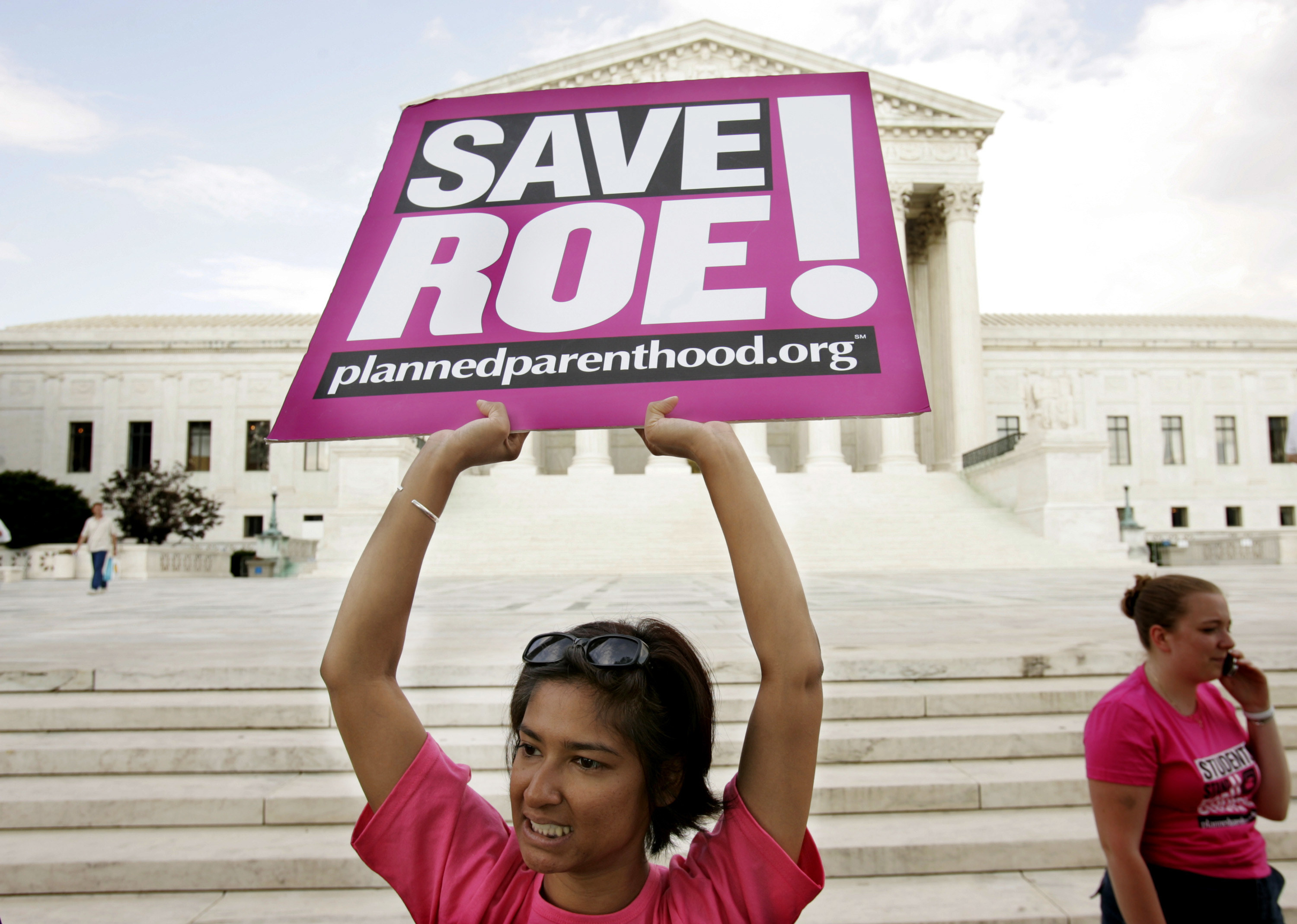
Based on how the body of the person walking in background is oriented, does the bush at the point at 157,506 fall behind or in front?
behind

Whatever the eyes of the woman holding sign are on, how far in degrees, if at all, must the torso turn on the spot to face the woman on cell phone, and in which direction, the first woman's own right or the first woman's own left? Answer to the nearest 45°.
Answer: approximately 135° to the first woman's own left

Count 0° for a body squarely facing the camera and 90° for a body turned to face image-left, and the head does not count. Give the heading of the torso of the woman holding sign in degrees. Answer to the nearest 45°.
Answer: approximately 0°

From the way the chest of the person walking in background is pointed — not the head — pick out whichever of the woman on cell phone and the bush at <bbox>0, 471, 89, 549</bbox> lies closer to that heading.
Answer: the woman on cell phone

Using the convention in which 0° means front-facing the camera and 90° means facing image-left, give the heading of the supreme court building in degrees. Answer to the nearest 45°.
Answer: approximately 0°

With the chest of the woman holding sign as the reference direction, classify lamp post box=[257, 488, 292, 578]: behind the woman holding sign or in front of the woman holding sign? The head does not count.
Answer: behind

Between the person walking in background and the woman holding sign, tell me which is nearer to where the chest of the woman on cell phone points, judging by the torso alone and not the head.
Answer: the woman holding sign

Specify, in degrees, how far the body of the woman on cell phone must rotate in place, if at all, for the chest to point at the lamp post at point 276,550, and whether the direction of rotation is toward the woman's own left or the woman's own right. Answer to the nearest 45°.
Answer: approximately 180°

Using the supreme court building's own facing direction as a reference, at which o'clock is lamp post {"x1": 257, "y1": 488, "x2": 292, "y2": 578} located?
The lamp post is roughly at 2 o'clock from the supreme court building.

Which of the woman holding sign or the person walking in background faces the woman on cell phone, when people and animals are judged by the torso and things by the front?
the person walking in background
